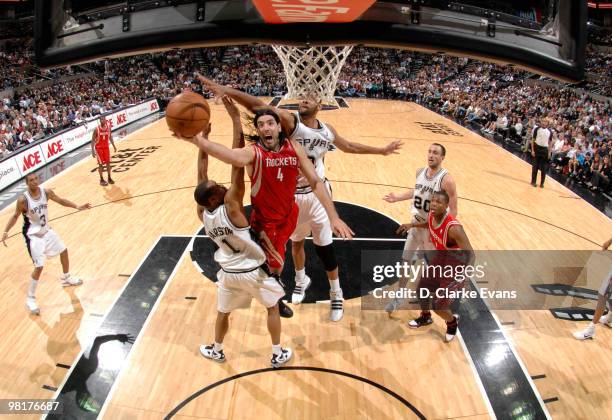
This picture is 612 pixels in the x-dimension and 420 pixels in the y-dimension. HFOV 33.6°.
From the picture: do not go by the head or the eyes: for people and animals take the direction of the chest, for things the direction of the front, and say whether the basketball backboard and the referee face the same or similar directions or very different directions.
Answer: very different directions

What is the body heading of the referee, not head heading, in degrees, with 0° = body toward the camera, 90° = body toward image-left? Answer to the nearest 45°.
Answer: approximately 0°

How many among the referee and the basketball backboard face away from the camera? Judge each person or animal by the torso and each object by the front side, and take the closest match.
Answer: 1

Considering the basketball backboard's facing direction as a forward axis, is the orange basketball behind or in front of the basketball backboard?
in front

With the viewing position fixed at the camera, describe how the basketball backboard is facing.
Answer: facing away from the viewer

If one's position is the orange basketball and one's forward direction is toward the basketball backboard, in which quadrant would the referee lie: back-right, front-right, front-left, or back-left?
back-left

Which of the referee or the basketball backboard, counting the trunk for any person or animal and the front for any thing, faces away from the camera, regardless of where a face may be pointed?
the basketball backboard

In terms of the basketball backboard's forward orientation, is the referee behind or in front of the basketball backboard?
in front

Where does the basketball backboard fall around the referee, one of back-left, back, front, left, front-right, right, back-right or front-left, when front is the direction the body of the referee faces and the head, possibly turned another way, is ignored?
front
